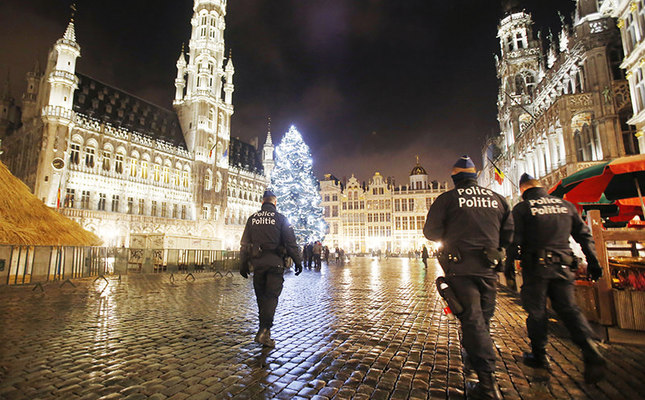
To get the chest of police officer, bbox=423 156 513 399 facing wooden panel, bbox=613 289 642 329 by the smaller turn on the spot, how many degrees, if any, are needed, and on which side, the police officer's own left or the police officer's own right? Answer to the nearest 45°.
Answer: approximately 45° to the police officer's own right

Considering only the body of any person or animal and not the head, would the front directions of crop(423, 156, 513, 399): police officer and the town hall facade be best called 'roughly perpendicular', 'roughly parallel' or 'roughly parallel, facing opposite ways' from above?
roughly perpendicular

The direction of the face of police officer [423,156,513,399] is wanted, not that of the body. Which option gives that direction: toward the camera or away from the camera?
away from the camera

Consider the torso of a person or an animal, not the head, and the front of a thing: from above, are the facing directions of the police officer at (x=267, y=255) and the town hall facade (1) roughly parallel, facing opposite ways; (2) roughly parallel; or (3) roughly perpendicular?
roughly perpendicular

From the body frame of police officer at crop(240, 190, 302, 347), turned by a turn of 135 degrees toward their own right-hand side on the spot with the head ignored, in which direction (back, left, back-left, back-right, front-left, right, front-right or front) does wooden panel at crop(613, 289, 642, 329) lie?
front-left

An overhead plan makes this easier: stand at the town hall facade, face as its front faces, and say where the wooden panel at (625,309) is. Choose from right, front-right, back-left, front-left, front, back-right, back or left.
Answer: front-right

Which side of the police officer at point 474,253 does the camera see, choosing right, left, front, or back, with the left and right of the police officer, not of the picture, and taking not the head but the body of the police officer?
back

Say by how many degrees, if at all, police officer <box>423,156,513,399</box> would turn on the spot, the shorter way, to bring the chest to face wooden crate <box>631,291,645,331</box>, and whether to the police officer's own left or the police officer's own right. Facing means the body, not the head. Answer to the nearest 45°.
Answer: approximately 45° to the police officer's own right

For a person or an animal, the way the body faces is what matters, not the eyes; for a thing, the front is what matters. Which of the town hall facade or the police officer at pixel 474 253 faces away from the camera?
the police officer

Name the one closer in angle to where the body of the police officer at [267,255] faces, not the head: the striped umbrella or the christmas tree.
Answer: the christmas tree

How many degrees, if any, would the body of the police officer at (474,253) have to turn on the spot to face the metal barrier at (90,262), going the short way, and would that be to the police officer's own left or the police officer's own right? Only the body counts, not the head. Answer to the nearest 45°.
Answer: approximately 90° to the police officer's own left

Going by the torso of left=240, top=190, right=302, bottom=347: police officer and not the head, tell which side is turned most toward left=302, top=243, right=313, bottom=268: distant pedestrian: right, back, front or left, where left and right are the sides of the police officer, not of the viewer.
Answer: front

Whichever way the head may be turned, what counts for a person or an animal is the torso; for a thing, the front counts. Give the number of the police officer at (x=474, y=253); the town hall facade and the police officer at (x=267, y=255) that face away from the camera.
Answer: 2

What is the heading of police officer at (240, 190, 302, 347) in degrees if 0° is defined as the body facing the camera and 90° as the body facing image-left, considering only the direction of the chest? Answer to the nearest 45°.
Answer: approximately 180°

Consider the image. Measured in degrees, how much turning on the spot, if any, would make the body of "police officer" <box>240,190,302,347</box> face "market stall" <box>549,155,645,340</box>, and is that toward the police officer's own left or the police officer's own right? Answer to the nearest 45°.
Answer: approximately 90° to the police officer's own right

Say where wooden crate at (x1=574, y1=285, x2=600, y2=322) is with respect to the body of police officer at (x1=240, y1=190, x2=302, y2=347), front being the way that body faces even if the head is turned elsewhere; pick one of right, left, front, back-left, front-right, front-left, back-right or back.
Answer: right

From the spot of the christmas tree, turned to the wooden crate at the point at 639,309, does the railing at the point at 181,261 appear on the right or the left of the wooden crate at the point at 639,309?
right

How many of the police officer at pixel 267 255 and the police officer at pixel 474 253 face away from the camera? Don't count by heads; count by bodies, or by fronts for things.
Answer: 2
